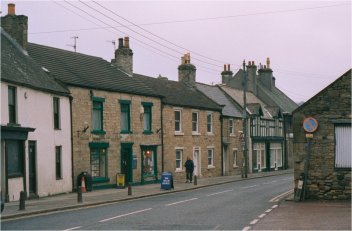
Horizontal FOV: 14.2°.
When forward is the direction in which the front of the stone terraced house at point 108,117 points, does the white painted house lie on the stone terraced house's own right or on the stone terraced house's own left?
on the stone terraced house's own right

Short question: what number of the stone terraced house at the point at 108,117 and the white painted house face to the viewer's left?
0

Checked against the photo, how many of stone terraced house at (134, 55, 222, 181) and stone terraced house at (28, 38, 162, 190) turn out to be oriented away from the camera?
0

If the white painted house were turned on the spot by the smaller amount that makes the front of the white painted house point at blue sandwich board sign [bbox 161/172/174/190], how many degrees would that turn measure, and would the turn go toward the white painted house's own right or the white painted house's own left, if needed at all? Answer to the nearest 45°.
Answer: approximately 90° to the white painted house's own left

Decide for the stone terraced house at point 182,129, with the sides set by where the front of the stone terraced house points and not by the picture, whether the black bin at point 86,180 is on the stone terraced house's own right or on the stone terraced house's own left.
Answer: on the stone terraced house's own right

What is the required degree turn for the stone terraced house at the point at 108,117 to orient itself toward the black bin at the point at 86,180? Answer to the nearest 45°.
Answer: approximately 45° to its right

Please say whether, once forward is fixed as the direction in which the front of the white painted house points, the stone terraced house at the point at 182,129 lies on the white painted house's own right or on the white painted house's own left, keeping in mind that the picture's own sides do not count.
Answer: on the white painted house's own left
